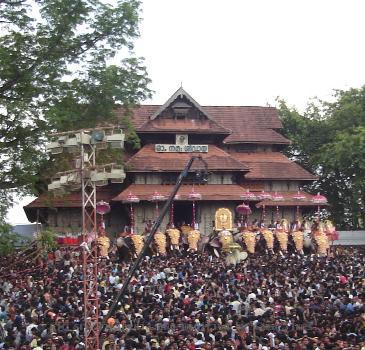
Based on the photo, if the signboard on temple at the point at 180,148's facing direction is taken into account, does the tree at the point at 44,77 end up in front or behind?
in front

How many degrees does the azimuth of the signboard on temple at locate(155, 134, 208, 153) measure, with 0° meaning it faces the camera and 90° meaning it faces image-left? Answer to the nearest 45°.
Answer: approximately 0°

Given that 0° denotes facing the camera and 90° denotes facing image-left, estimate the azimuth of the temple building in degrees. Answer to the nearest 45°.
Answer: approximately 0°

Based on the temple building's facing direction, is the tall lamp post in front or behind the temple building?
in front
